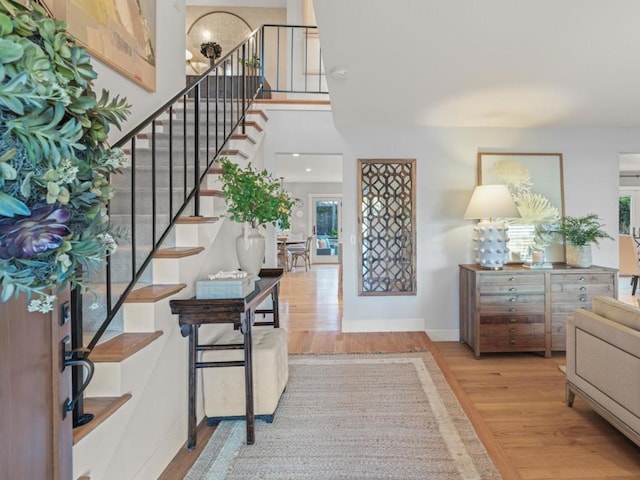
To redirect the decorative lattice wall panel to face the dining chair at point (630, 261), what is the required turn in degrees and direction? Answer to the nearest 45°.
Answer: approximately 135° to its left

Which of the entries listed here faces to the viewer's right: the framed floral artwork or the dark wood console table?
the dark wood console table

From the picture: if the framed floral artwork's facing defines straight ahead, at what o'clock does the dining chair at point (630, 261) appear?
The dining chair is roughly at 7 o'clock from the framed floral artwork.

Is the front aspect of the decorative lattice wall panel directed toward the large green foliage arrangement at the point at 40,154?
yes

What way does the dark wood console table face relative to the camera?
to the viewer's right

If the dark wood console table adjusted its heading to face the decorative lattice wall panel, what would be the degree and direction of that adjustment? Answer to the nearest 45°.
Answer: approximately 45° to its left

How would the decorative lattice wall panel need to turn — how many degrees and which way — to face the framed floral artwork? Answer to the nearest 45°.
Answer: approximately 90° to its left

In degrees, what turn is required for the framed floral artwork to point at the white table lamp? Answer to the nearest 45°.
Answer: approximately 45° to its right

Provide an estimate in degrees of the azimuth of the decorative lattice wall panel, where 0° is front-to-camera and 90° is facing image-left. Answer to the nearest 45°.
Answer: approximately 0°
